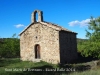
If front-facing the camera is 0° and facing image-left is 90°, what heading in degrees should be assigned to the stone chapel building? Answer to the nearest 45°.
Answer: approximately 45°

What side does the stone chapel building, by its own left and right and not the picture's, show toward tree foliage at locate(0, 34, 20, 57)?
right

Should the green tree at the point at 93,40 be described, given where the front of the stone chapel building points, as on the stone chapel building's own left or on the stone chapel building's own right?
on the stone chapel building's own left
